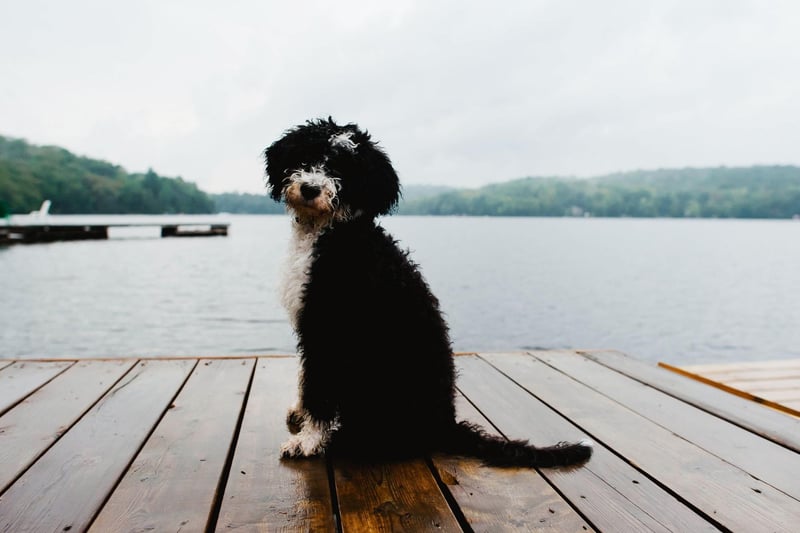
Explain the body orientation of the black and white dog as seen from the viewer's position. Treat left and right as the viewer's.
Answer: facing to the left of the viewer

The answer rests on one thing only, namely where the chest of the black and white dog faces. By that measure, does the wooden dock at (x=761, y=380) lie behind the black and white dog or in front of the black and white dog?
behind
